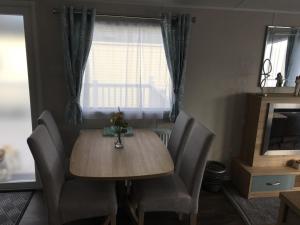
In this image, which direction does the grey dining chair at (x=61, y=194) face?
to the viewer's right

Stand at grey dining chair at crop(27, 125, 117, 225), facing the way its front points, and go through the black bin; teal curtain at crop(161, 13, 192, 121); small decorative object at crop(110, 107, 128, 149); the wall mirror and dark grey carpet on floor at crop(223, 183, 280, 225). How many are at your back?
0

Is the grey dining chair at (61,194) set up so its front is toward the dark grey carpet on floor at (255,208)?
yes

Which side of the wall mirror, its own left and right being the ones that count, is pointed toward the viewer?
front

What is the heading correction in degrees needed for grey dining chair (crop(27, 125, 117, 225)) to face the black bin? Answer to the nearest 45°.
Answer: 0° — it already faces it

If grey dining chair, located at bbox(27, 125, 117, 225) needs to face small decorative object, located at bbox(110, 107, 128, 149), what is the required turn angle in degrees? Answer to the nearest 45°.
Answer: approximately 45° to its left

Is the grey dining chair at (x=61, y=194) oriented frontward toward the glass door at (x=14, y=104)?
no

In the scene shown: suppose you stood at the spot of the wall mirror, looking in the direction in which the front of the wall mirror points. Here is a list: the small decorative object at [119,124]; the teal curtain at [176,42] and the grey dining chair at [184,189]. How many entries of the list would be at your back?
0

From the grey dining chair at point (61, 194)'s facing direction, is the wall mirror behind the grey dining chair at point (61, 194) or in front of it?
in front

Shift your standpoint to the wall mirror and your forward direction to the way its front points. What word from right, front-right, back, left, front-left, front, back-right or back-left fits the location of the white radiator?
front-right
